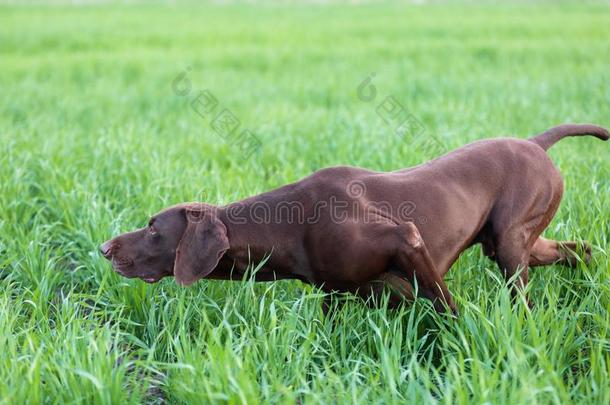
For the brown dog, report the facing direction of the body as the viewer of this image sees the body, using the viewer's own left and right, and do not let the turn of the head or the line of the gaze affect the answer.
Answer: facing to the left of the viewer
